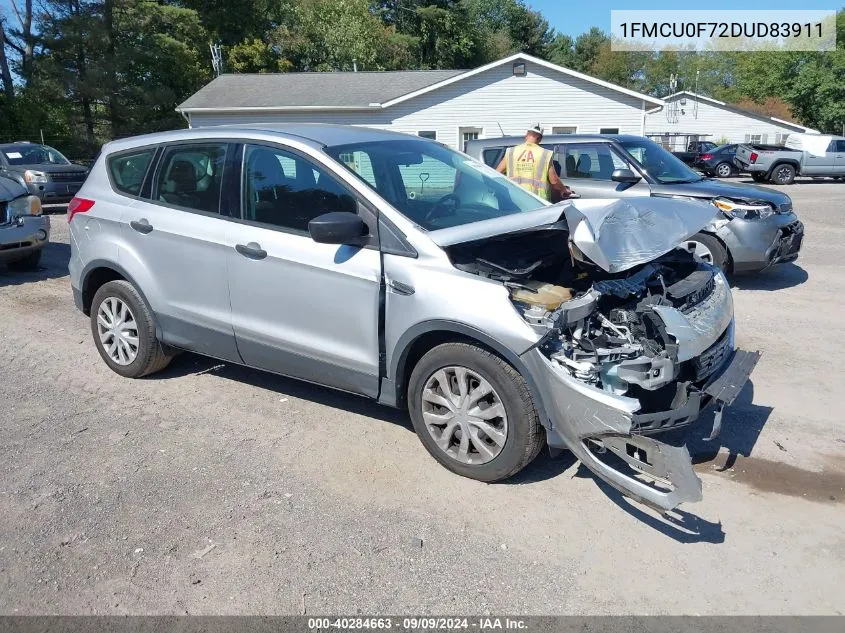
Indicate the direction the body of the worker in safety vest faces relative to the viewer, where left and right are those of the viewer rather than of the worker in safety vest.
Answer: facing away from the viewer

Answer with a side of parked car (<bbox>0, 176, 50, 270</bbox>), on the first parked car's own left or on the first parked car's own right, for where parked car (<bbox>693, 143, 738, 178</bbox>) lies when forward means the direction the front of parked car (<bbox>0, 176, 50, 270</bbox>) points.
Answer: on the first parked car's own left

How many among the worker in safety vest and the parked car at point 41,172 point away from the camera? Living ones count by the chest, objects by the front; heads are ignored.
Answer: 1

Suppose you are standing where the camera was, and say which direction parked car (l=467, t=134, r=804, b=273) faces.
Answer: facing the viewer and to the right of the viewer

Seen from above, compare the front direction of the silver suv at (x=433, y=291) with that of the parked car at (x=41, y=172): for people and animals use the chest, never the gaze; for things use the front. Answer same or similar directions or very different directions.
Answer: same or similar directions

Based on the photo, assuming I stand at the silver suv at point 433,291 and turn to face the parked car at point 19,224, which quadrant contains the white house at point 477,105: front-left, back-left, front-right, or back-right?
front-right

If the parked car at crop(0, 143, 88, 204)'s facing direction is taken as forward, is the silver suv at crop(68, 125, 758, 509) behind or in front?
in front

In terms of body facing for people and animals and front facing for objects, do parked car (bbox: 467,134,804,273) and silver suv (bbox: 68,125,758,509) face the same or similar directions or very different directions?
same or similar directions
